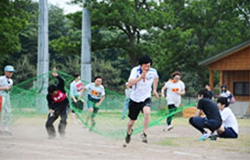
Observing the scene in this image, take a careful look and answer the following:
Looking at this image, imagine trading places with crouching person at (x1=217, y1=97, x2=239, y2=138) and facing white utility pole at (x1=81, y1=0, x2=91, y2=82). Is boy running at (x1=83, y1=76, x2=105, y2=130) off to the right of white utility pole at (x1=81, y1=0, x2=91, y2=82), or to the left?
left

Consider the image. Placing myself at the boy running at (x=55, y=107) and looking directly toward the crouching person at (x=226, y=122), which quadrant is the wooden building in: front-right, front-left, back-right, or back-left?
front-left

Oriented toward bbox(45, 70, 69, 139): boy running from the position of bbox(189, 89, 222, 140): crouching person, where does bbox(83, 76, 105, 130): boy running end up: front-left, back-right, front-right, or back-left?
front-right

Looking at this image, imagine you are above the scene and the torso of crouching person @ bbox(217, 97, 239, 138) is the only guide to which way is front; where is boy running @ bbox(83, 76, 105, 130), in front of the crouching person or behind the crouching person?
in front

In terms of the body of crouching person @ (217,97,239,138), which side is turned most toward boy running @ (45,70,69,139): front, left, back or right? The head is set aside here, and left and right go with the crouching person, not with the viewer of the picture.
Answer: front

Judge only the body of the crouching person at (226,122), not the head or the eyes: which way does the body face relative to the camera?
to the viewer's left

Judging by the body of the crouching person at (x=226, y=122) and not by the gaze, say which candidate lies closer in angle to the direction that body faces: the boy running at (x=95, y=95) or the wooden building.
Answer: the boy running

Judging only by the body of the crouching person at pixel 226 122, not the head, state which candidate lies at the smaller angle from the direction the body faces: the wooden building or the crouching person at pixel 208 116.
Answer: the crouching person

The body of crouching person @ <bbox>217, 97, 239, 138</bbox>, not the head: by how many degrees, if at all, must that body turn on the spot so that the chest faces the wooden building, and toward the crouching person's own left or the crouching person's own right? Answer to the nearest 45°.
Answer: approximately 90° to the crouching person's own right

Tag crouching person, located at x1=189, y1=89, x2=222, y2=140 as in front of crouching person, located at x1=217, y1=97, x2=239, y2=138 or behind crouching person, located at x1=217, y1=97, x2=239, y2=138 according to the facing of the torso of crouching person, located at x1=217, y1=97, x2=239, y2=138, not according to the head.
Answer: in front

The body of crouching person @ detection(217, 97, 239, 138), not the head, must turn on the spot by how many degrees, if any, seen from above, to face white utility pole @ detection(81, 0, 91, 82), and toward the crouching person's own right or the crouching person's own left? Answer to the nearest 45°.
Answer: approximately 45° to the crouching person's own right

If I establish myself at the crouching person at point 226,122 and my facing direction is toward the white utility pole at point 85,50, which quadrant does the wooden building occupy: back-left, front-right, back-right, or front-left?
front-right
